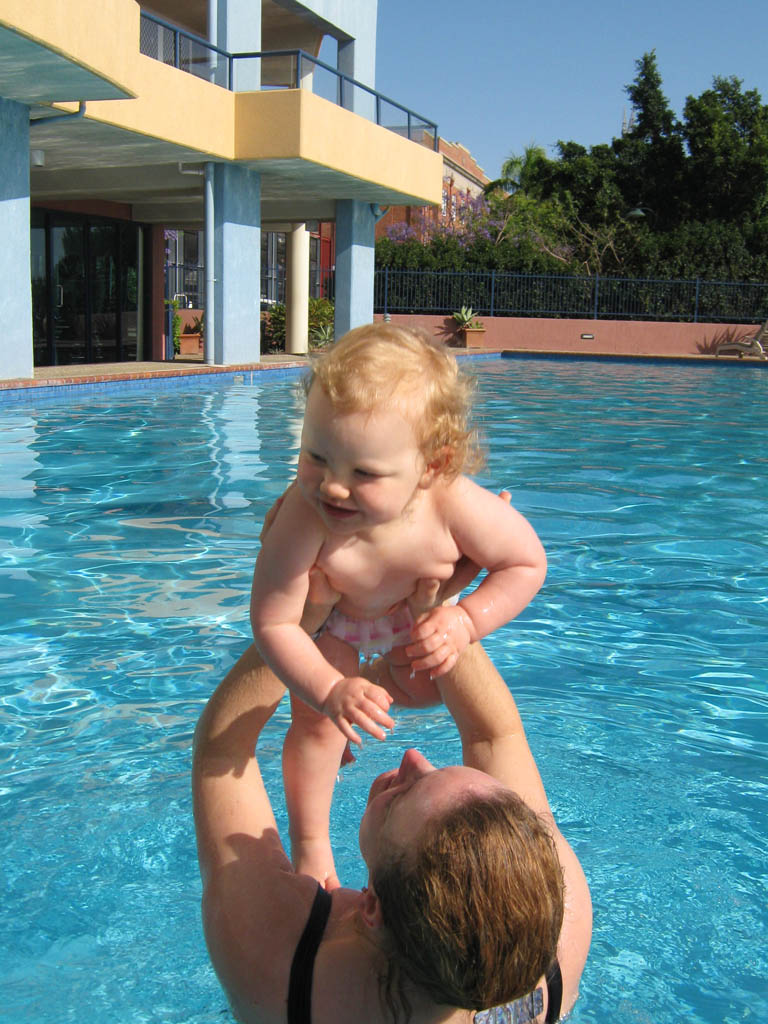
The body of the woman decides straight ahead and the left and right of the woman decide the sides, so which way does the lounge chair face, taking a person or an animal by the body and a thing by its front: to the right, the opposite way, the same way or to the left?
to the left

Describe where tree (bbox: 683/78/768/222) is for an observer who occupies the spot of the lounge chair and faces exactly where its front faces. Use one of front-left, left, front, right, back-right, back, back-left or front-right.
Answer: right

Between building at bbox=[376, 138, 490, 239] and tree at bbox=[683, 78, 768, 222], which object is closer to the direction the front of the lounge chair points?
the building

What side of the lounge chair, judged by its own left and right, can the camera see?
left

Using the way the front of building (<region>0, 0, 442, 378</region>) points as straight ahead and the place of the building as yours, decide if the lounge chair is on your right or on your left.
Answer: on your left

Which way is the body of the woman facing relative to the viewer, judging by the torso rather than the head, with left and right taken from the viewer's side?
facing away from the viewer

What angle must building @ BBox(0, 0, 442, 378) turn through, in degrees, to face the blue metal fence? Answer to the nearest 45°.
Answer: approximately 90° to its left

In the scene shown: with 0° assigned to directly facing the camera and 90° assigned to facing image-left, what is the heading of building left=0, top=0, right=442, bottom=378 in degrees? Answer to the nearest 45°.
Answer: approximately 315°

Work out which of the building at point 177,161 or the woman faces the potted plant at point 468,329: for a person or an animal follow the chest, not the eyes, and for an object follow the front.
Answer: the woman
